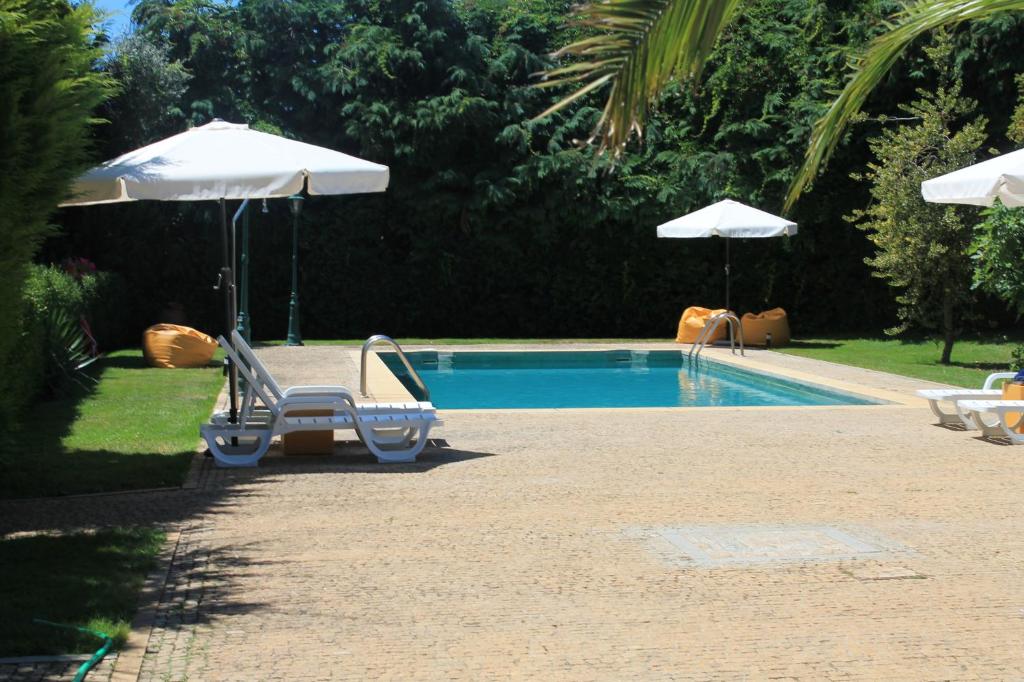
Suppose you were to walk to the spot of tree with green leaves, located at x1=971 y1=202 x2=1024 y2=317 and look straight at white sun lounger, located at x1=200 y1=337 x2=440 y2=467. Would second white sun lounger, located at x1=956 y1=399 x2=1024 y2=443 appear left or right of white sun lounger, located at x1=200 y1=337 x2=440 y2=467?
left

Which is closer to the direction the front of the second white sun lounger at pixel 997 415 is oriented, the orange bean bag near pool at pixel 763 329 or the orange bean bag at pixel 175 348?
the orange bean bag

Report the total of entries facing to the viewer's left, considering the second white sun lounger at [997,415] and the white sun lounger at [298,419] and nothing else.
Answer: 1

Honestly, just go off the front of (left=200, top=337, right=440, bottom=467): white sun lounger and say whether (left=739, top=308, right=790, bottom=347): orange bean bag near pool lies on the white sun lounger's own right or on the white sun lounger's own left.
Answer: on the white sun lounger's own left

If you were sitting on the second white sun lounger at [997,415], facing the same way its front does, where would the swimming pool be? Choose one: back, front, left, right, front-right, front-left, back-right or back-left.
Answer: front-right

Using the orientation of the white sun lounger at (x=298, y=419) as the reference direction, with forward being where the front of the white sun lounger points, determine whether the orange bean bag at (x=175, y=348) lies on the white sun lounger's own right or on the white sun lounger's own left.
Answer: on the white sun lounger's own left

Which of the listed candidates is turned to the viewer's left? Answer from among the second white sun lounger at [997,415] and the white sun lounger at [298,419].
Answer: the second white sun lounger

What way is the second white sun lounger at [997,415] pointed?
to the viewer's left

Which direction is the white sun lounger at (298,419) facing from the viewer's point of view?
to the viewer's right

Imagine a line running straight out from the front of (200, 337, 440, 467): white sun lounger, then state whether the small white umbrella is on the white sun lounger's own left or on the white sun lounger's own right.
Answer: on the white sun lounger's own left

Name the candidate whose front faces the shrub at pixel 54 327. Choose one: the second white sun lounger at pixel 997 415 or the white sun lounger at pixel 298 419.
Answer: the second white sun lounger

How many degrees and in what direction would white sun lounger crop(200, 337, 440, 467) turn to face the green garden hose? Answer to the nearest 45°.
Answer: approximately 90° to its right

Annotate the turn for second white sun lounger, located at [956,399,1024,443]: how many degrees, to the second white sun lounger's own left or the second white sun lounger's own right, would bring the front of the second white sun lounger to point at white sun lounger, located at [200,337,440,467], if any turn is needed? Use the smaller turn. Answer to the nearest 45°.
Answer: approximately 45° to the second white sun lounger's own left
